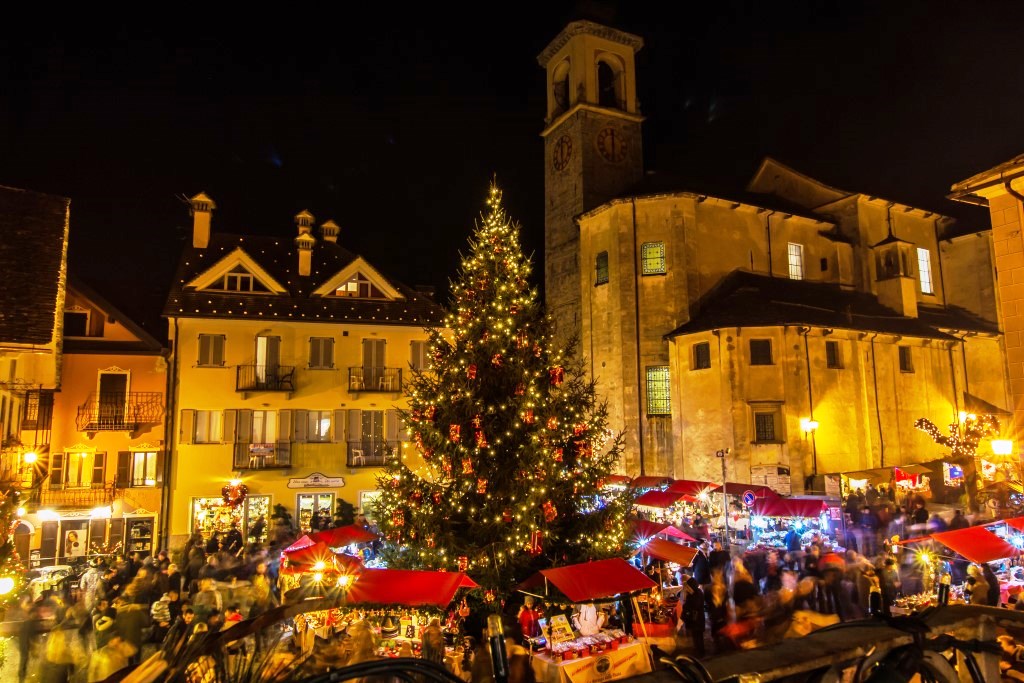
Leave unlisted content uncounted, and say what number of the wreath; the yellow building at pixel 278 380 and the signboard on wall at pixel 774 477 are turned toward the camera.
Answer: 3

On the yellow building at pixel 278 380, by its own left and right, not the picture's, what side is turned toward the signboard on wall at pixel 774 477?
left

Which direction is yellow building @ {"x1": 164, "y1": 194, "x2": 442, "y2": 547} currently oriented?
toward the camera

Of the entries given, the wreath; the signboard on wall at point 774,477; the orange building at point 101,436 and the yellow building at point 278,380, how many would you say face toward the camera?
4

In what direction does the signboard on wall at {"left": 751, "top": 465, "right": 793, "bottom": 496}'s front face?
toward the camera

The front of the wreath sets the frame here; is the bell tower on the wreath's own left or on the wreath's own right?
on the wreath's own left

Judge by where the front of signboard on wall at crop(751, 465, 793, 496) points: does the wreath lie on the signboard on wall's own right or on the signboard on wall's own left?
on the signboard on wall's own right

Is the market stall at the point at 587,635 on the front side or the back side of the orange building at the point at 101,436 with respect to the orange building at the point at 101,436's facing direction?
on the front side

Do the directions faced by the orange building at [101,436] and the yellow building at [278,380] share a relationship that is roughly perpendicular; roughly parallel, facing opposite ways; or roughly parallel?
roughly parallel

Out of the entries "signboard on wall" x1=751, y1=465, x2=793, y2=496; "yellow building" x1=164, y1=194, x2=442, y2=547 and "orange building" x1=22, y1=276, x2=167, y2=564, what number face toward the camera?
3
